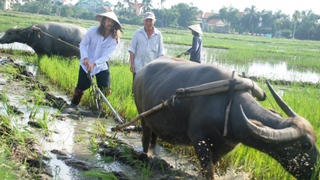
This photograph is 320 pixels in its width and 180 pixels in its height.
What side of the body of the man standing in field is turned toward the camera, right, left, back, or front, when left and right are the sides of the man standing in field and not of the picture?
front

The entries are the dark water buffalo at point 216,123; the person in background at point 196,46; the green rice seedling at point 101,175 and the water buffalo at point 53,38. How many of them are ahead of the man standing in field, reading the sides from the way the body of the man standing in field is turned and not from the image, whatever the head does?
2

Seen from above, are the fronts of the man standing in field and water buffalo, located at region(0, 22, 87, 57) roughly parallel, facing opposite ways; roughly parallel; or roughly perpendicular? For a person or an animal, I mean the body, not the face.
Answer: roughly perpendicular

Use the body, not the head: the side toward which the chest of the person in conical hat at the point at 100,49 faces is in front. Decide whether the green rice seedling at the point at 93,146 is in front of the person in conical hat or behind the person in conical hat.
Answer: in front

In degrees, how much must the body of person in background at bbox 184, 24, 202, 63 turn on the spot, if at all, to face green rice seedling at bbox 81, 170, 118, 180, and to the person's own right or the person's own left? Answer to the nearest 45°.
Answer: approximately 90° to the person's own left

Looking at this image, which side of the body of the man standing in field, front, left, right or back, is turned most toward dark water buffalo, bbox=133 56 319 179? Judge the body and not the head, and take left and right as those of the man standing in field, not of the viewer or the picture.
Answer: front

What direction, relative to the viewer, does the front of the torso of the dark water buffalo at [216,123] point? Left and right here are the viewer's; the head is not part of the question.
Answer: facing the viewer and to the right of the viewer

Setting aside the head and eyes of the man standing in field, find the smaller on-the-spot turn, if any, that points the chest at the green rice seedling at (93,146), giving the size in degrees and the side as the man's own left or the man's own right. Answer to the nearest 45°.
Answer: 0° — they already face it

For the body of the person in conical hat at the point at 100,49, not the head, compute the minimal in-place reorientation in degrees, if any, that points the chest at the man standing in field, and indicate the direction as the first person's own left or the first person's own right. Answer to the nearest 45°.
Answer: approximately 90° to the first person's own left

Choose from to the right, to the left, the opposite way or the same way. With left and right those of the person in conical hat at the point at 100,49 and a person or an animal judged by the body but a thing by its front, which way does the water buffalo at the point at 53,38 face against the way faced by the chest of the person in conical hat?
to the right

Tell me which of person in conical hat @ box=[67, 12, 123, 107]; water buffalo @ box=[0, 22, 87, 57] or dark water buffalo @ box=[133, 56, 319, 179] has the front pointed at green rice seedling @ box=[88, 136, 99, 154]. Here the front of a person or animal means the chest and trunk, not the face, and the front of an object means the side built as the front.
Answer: the person in conical hat

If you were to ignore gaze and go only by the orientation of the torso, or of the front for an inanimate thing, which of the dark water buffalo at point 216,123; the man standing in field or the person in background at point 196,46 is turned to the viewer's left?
the person in background

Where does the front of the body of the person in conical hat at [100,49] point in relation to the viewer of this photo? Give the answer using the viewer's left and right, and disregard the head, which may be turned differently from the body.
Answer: facing the viewer

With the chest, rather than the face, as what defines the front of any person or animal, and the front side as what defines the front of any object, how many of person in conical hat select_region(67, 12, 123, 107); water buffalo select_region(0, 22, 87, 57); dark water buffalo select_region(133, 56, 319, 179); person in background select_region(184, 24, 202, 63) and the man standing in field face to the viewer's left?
2

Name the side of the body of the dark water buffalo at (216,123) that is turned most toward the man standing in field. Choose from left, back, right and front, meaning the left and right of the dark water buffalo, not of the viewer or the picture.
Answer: back

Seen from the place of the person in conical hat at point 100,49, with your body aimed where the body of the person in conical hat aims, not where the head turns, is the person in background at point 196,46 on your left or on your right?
on your left

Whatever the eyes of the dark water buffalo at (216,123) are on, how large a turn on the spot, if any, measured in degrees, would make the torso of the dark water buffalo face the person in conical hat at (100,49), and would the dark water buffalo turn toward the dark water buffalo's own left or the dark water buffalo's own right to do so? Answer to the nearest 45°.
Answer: approximately 180°
